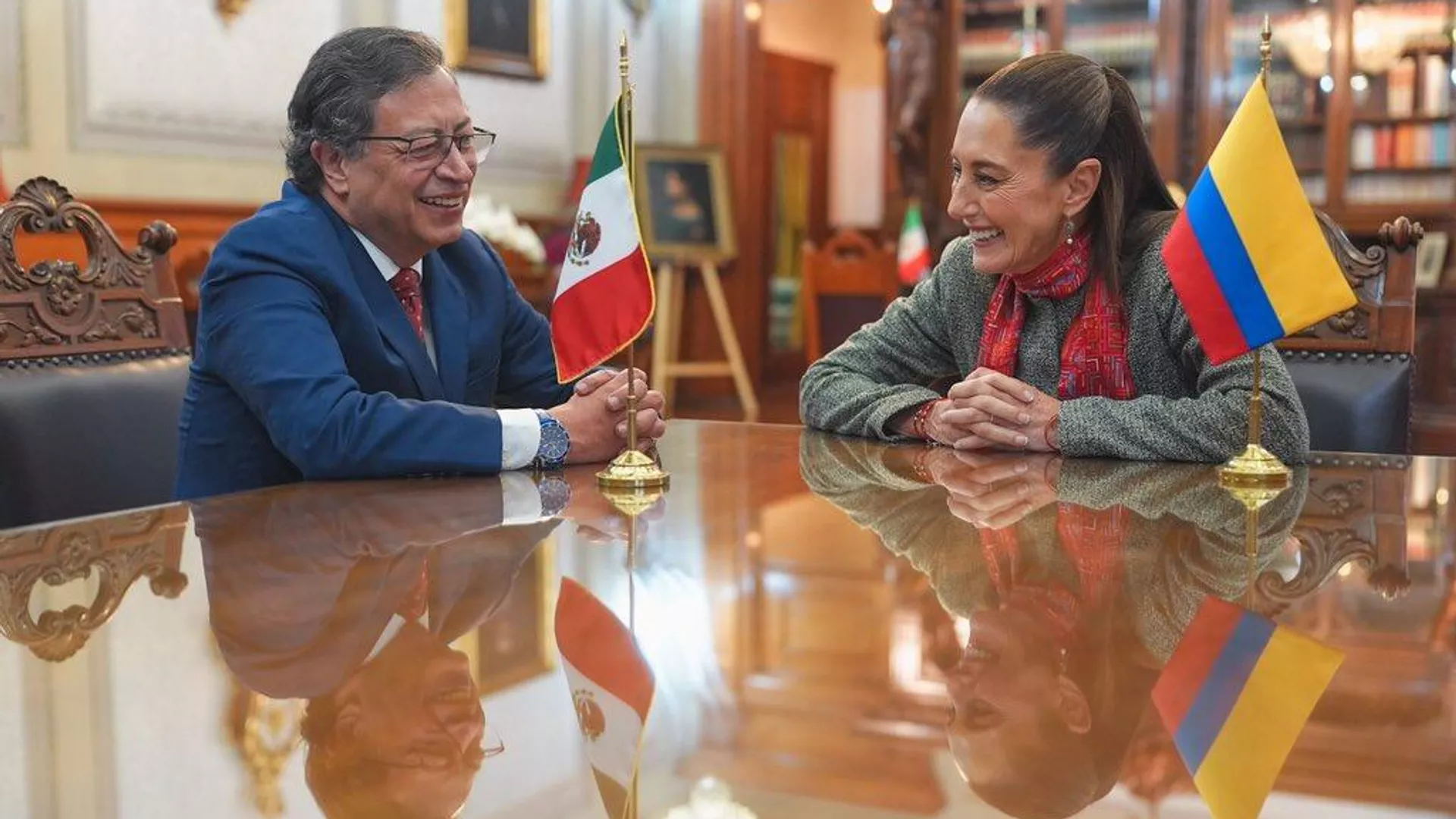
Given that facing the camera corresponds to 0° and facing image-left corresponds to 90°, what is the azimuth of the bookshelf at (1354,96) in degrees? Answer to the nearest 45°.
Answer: approximately 0°

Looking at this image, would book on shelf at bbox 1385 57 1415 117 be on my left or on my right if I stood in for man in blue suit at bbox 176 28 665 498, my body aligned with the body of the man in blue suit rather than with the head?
on my left

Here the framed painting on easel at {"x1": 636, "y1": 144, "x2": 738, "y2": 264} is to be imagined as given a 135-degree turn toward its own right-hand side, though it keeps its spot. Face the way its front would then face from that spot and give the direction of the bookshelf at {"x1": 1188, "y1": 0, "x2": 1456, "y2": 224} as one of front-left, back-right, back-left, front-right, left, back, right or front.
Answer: back-right

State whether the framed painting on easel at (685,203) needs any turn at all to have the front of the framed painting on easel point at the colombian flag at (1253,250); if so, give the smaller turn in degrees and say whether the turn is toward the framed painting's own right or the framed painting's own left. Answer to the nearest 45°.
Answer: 0° — it already faces it

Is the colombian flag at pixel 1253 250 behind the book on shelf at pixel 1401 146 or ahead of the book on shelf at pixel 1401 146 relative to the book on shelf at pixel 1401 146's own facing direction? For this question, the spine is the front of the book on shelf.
ahead

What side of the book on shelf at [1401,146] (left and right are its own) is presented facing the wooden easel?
right

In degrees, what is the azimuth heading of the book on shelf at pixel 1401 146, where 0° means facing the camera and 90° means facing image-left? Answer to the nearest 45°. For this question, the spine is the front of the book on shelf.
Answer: approximately 0°

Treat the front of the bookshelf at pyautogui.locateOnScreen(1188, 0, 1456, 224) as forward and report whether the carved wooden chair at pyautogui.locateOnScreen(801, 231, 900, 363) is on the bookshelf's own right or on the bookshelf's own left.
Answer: on the bookshelf's own right

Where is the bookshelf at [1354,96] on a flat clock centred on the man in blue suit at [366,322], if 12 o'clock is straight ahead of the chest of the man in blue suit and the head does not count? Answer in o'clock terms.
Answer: The bookshelf is roughly at 9 o'clock from the man in blue suit.

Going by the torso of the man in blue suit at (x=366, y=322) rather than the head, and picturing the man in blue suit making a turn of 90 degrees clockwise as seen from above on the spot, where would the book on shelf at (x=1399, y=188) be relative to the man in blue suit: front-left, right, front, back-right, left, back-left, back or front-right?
back
